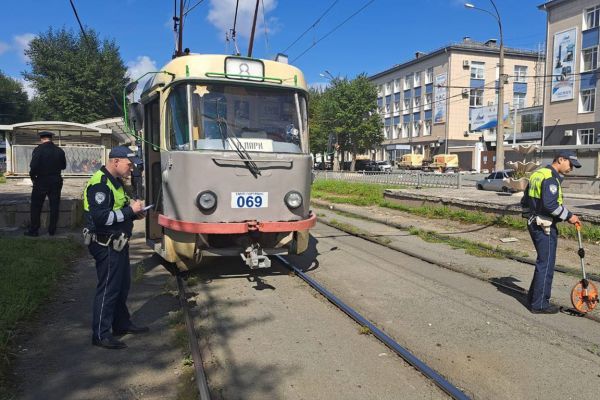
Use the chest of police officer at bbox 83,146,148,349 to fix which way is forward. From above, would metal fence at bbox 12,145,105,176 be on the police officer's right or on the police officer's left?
on the police officer's left

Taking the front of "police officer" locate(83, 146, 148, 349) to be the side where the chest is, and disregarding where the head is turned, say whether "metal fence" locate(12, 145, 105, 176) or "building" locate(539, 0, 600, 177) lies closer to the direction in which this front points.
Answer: the building

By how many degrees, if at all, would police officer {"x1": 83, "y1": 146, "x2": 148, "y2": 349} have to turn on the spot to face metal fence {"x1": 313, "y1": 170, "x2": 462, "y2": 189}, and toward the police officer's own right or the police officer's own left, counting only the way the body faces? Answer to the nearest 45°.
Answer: approximately 45° to the police officer's own left

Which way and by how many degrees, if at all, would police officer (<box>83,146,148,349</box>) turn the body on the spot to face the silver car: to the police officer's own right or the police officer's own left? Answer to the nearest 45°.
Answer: approximately 45° to the police officer's own left

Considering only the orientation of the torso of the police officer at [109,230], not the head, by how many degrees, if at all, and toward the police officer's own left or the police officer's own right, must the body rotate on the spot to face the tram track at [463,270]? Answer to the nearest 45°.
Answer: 0° — they already face it

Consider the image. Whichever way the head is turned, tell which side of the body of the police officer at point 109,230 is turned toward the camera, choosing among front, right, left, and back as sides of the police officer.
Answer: right

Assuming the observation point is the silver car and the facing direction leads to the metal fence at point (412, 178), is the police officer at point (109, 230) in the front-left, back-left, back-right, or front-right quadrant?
front-left

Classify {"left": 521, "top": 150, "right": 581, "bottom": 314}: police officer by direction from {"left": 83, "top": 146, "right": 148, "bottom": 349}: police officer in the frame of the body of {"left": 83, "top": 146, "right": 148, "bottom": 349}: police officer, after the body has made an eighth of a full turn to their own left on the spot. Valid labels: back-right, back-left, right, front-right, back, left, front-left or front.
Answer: front-right

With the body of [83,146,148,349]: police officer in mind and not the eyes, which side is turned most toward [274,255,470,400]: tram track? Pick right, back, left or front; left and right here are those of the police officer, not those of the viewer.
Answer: front

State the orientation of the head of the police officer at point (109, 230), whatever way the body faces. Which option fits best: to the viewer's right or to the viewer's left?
to the viewer's right

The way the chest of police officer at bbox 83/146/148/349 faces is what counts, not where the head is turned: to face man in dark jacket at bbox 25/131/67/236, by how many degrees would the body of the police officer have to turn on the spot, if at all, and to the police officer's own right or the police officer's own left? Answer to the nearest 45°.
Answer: approximately 90° to the police officer's own left

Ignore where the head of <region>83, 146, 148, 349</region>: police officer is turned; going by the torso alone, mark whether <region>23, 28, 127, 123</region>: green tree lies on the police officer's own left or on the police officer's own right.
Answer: on the police officer's own left

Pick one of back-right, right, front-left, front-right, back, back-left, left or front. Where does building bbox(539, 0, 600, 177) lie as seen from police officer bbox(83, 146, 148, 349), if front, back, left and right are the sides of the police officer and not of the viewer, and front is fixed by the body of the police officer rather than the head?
front-left

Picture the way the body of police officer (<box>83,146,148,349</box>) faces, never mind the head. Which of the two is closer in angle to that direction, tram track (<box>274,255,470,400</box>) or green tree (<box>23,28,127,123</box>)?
the tram track

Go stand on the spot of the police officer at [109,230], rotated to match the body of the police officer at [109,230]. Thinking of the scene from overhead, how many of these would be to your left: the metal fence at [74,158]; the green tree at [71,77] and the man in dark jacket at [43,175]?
3
